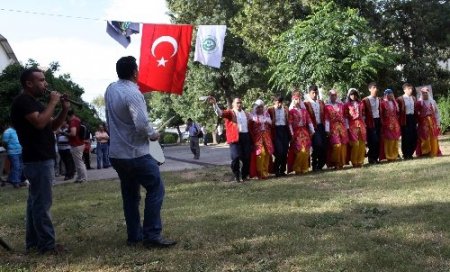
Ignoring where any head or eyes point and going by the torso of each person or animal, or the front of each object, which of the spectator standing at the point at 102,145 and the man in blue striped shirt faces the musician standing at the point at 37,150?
the spectator standing at the point at 102,145

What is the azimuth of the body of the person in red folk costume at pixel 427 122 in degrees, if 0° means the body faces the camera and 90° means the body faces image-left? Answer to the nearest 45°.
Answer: approximately 0°

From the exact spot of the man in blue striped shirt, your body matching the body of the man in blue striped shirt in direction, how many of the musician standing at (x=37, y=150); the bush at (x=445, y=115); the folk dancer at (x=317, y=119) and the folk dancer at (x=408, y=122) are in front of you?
3

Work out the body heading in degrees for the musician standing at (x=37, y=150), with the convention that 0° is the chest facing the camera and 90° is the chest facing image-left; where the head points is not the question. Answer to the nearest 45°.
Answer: approximately 270°

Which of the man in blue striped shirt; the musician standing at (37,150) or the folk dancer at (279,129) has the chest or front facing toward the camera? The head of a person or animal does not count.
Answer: the folk dancer

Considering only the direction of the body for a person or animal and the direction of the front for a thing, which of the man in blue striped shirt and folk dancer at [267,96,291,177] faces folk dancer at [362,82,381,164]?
the man in blue striped shirt

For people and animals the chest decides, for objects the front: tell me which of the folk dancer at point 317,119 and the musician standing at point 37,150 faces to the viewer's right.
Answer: the musician standing

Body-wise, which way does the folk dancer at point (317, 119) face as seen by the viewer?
toward the camera

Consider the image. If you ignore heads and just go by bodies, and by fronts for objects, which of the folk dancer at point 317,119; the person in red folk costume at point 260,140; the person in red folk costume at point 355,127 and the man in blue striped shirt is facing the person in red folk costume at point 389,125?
the man in blue striped shirt

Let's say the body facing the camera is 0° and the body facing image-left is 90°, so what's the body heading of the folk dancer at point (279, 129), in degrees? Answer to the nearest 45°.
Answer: approximately 0°

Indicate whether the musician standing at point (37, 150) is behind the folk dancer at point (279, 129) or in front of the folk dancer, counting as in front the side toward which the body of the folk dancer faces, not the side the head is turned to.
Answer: in front

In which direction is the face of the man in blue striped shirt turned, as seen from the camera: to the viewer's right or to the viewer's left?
to the viewer's right

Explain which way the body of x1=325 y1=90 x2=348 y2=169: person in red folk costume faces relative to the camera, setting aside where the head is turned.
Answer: toward the camera
